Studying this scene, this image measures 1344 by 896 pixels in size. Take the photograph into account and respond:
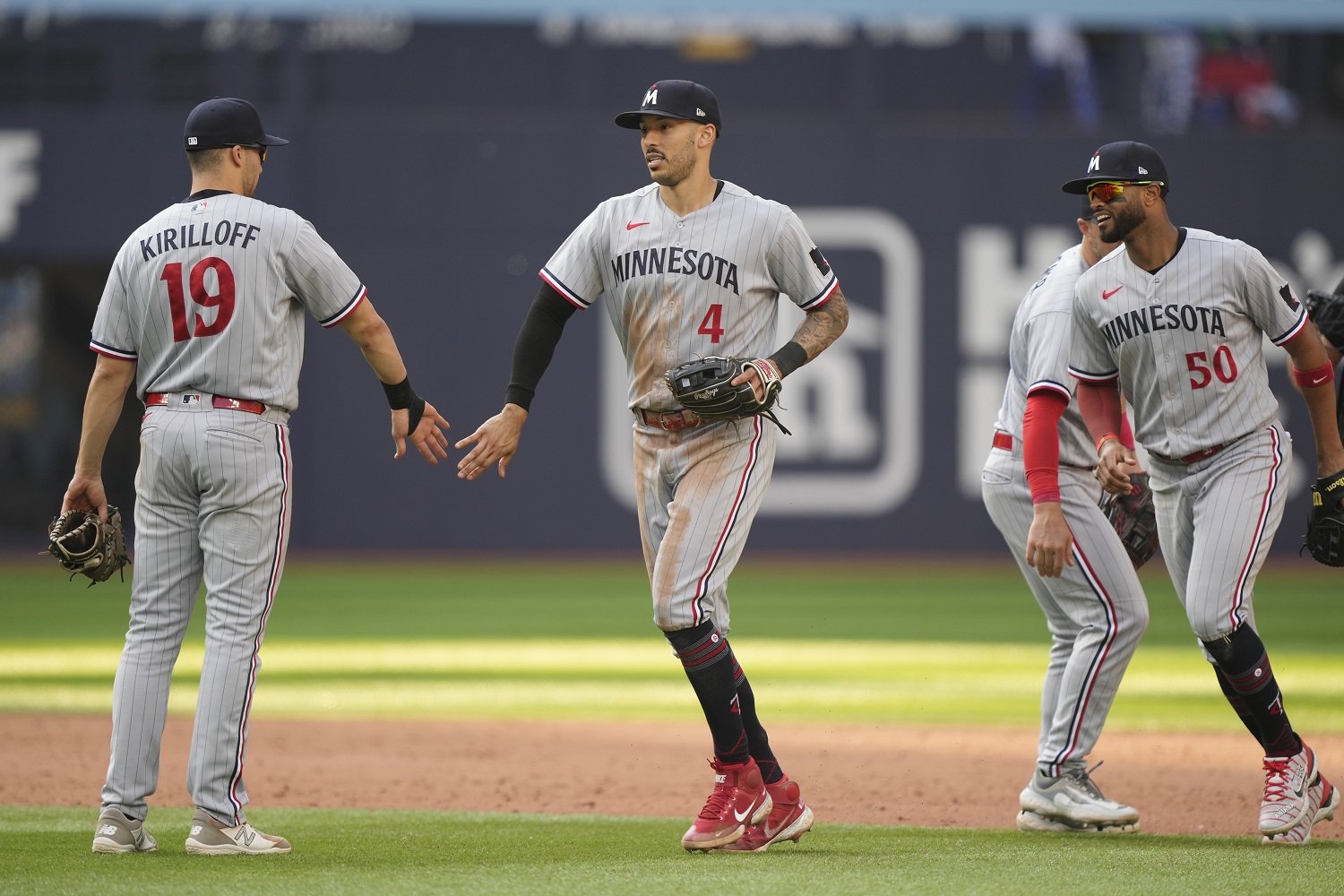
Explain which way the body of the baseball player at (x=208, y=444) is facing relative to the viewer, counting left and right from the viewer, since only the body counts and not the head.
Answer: facing away from the viewer and to the right of the viewer

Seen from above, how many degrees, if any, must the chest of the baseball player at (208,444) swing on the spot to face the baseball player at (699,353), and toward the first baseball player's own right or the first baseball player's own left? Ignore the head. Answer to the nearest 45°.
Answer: approximately 45° to the first baseball player's own right

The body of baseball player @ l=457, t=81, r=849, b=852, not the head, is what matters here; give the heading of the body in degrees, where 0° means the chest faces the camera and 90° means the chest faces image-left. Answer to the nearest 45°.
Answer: approximately 45°
